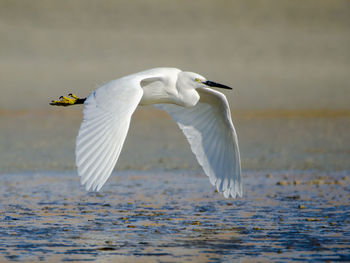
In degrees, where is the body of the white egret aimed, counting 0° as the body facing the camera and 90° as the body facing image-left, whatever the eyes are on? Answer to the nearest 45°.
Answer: approximately 315°
